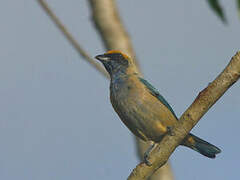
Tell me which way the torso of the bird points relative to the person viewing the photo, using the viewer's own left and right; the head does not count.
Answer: facing to the left of the viewer
